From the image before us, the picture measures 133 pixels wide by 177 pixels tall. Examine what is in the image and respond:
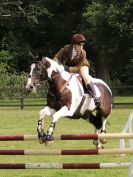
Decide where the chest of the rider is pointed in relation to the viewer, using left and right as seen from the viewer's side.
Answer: facing the viewer and to the left of the viewer
